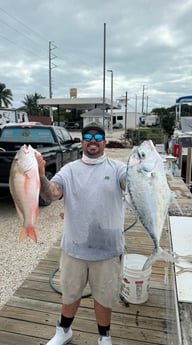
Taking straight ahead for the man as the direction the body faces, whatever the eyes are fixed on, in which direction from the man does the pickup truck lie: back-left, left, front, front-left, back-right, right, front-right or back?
back

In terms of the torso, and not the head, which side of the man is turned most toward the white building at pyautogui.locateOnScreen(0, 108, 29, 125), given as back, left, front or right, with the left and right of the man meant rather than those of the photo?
back

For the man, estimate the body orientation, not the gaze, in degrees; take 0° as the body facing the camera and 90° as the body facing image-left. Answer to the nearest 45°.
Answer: approximately 0°
